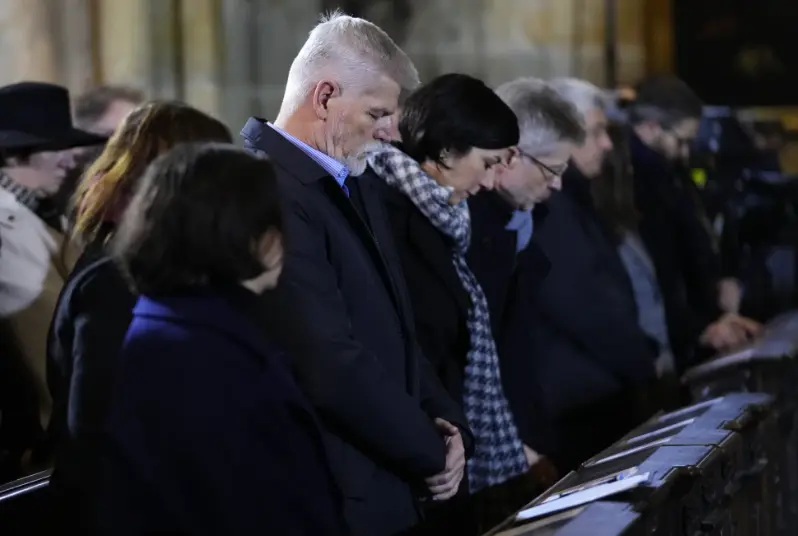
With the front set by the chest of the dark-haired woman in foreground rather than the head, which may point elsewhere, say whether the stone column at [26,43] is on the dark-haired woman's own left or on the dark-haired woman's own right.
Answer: on the dark-haired woman's own left

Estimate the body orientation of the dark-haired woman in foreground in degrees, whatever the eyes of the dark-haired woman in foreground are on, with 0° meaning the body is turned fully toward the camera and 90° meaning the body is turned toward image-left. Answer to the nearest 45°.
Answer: approximately 225°

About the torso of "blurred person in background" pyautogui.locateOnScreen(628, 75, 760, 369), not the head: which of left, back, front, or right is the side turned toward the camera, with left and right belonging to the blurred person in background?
right

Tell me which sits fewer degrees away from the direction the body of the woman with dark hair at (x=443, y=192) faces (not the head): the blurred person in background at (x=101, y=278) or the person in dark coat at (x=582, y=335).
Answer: the person in dark coat

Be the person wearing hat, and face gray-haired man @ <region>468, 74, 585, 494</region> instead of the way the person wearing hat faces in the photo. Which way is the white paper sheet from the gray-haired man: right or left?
right

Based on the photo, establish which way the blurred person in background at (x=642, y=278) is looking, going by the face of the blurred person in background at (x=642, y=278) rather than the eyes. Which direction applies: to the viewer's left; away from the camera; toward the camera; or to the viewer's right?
to the viewer's right

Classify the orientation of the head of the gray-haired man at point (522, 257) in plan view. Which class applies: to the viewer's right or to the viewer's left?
to the viewer's right

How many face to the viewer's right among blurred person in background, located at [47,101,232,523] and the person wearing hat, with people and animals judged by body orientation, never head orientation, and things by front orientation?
2

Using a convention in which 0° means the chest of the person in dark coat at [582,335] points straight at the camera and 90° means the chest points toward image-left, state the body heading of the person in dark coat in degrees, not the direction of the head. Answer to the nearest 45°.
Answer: approximately 270°

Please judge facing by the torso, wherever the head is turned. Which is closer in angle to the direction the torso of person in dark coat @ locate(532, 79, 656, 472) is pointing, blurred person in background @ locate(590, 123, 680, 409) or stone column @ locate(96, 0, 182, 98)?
the blurred person in background

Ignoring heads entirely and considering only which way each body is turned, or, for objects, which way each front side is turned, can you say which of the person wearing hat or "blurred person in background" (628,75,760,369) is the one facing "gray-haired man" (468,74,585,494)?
the person wearing hat

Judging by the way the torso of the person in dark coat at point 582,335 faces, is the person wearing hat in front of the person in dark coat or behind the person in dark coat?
behind

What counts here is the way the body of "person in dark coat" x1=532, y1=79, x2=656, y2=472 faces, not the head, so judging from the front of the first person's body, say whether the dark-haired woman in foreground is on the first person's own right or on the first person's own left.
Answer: on the first person's own right

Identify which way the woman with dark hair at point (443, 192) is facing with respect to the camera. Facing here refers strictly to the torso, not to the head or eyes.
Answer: to the viewer's right
